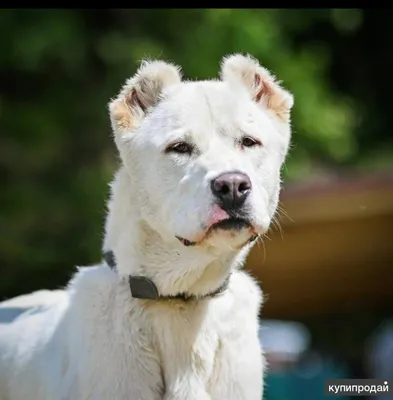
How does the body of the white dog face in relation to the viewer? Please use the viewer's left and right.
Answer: facing the viewer and to the right of the viewer
